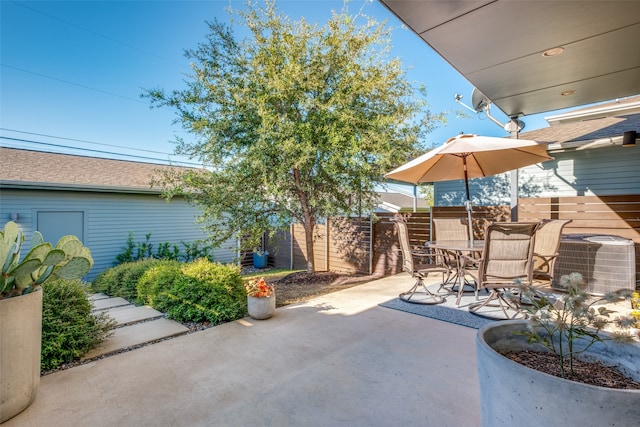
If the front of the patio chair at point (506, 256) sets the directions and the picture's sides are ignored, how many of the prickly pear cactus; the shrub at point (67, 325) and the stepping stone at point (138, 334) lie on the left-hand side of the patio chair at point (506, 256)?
3

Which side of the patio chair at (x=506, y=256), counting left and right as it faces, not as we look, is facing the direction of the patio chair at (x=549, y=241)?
right

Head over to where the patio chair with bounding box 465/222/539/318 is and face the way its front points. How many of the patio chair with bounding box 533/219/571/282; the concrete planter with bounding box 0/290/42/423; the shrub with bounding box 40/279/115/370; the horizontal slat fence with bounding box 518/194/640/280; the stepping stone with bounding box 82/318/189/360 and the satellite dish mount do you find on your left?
3

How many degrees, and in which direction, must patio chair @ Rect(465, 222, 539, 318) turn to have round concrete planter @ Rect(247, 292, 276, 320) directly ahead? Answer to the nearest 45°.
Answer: approximately 90° to its left

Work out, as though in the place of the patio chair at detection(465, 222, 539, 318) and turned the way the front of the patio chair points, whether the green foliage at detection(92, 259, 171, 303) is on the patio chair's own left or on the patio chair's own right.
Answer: on the patio chair's own left

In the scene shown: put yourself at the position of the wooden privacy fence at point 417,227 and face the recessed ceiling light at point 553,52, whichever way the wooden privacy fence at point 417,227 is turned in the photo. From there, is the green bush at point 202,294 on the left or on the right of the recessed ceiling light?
right

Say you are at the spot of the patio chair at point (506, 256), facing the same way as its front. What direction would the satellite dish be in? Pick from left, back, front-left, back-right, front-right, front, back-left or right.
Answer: front-right

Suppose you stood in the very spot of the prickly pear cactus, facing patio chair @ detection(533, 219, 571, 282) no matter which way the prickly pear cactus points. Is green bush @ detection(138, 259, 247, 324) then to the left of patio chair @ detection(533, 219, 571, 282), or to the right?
left

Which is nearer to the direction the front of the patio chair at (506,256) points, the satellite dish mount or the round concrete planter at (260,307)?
the satellite dish mount

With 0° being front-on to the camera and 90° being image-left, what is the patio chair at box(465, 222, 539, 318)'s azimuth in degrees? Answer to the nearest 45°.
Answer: approximately 135°
